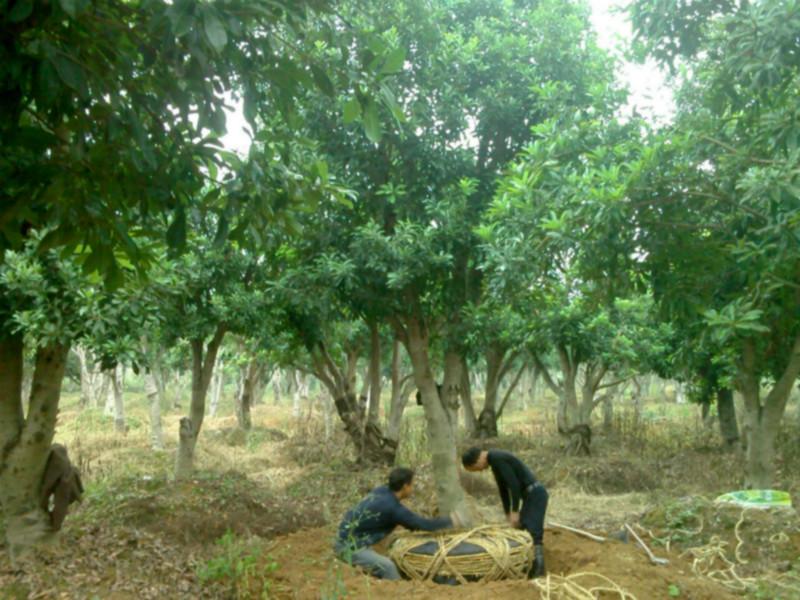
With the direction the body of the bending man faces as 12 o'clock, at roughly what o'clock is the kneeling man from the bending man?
The kneeling man is roughly at 11 o'clock from the bending man.

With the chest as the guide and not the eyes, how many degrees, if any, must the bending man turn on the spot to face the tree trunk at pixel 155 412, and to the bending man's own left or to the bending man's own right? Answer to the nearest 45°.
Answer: approximately 45° to the bending man's own right

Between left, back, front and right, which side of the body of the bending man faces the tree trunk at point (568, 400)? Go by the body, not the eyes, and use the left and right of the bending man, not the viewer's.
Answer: right

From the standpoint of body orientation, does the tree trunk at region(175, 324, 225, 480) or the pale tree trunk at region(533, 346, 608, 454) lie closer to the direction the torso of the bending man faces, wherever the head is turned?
the tree trunk at region(175, 324, 225, 480)

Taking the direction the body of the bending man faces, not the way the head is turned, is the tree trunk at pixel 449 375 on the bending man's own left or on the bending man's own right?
on the bending man's own right

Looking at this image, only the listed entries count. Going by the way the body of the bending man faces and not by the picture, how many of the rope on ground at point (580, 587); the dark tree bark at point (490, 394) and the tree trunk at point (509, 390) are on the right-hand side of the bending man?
2

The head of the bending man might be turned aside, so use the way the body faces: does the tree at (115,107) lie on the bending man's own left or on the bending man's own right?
on the bending man's own left

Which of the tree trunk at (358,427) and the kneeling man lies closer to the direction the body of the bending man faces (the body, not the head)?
the kneeling man

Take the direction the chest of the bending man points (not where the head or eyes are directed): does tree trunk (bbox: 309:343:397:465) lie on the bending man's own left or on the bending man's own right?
on the bending man's own right

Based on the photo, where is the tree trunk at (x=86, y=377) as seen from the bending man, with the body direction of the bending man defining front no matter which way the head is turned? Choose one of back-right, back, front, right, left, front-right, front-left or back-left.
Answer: front-right

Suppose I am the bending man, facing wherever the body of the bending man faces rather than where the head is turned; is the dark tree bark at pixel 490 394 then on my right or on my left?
on my right

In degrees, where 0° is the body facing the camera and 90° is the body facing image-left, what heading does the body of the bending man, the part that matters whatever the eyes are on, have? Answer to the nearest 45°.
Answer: approximately 90°

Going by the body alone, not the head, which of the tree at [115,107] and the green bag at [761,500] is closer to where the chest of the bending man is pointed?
the tree
